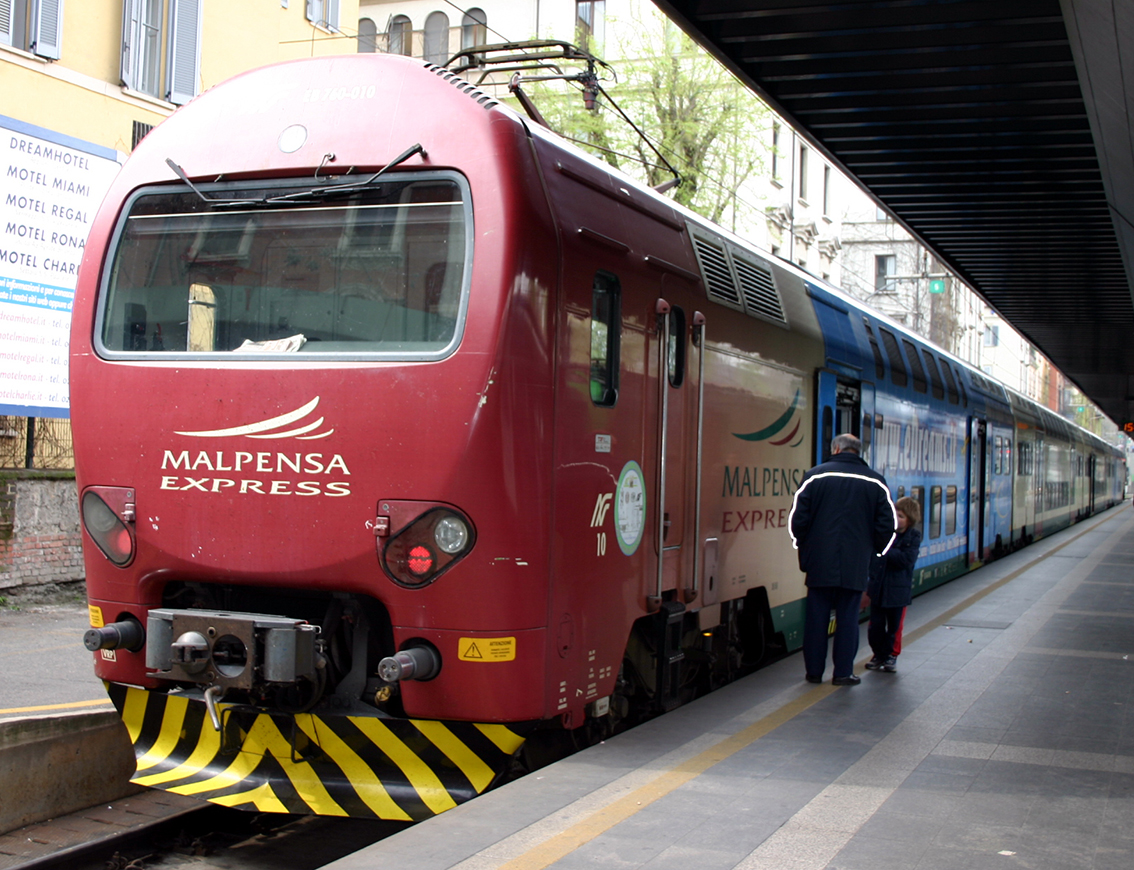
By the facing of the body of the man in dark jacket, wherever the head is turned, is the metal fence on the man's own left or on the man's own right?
on the man's own left

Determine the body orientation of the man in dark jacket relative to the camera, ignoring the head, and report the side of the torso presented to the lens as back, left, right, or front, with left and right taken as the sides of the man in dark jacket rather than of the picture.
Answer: back

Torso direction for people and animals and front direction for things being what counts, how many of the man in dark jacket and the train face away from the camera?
1

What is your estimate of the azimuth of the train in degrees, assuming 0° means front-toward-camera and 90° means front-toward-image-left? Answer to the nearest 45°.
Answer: approximately 45°

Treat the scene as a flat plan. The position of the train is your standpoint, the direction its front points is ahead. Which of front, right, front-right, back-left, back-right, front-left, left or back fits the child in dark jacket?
back

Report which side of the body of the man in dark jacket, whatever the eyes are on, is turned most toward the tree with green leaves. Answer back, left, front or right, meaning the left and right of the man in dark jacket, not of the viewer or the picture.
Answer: front

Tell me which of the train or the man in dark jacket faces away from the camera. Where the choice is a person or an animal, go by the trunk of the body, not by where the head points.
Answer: the man in dark jacket

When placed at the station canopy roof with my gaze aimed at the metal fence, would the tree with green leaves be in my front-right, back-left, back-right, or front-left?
front-right
